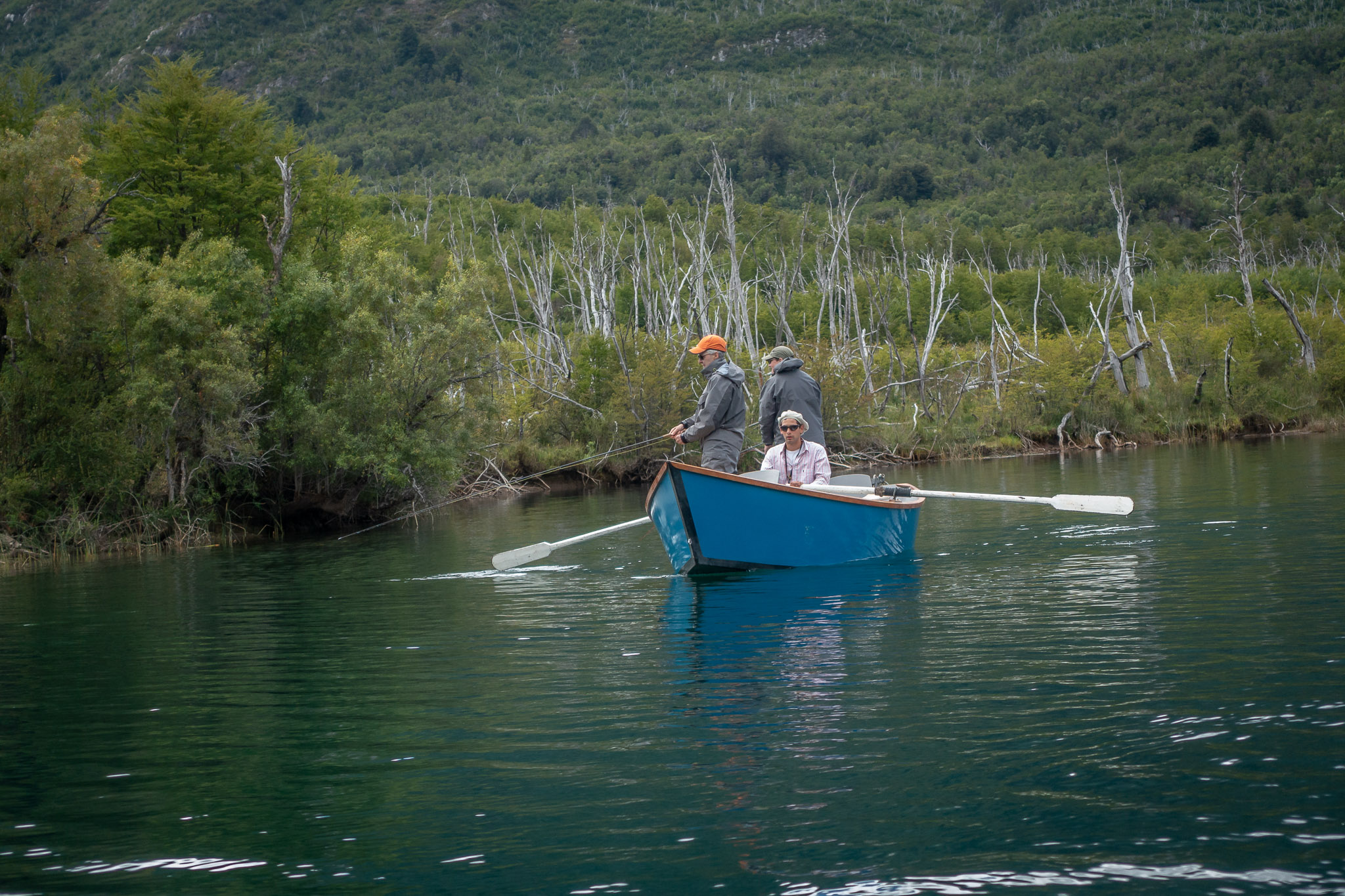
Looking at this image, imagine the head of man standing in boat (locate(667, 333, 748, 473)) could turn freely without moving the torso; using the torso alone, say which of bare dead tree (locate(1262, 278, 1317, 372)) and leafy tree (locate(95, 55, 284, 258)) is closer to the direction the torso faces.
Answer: the leafy tree

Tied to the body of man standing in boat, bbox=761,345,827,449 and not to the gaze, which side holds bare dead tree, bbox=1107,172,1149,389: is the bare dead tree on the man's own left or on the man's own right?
on the man's own right

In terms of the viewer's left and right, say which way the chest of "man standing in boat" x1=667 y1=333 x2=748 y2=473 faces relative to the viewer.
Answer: facing to the left of the viewer

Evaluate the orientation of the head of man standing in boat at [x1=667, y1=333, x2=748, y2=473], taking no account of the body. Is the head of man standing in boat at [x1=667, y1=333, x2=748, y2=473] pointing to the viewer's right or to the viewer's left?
to the viewer's left

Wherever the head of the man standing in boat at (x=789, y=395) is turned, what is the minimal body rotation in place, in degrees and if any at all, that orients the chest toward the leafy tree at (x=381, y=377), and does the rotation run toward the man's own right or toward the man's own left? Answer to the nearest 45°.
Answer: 0° — they already face it

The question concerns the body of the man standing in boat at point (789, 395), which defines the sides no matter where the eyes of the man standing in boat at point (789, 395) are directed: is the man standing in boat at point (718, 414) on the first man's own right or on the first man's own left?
on the first man's own left

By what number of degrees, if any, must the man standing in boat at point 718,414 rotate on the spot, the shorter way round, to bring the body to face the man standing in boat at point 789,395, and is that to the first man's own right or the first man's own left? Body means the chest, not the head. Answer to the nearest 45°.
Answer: approximately 135° to the first man's own right

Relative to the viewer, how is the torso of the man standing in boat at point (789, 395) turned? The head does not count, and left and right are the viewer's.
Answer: facing away from the viewer and to the left of the viewer
